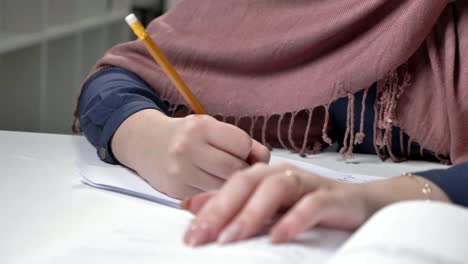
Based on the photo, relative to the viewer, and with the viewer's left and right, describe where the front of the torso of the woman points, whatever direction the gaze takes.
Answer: facing the viewer and to the left of the viewer

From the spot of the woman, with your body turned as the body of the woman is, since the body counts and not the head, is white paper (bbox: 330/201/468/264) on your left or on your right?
on your left
